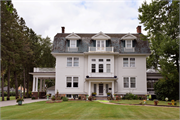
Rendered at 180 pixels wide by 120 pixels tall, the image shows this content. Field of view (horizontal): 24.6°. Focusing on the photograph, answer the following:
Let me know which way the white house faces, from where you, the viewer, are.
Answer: facing the viewer

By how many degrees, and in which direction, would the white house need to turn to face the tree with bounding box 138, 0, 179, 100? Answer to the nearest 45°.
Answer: approximately 45° to its left
